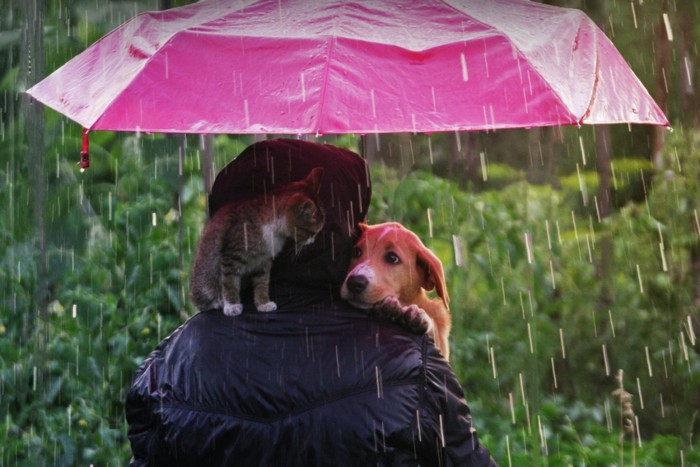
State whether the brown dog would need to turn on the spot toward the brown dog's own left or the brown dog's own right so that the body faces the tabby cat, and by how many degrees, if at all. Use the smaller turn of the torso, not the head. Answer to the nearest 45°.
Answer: approximately 45° to the brown dog's own right

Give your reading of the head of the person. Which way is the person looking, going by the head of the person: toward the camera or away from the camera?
away from the camera

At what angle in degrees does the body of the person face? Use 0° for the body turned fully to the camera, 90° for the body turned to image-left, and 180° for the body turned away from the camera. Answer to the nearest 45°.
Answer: approximately 180°

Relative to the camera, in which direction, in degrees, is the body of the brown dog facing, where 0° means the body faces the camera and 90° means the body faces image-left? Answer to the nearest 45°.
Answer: approximately 45°
